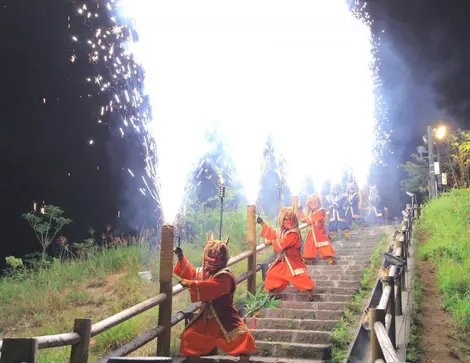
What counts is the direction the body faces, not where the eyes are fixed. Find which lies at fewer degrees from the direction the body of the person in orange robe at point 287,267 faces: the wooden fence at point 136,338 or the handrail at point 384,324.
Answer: the wooden fence

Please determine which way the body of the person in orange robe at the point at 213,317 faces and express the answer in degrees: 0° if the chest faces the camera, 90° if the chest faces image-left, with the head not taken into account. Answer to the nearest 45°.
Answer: approximately 45°

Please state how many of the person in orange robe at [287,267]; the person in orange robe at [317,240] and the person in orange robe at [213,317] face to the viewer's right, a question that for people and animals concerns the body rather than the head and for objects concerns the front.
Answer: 0

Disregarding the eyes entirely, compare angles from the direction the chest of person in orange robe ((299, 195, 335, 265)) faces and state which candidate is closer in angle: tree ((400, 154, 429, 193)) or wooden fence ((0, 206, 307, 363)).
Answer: the wooden fence

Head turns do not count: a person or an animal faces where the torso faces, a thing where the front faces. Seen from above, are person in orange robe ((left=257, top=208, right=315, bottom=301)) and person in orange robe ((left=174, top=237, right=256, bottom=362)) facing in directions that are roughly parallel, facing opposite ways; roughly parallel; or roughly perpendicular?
roughly parallel

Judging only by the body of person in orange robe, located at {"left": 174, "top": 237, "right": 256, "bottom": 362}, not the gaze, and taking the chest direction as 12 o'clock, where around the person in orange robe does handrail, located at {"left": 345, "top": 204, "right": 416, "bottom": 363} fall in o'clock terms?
The handrail is roughly at 8 o'clock from the person in orange robe.

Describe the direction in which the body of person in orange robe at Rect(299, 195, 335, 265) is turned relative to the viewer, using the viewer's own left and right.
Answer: facing the viewer and to the left of the viewer

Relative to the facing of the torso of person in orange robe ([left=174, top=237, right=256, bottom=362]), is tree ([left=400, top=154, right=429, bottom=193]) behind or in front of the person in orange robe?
behind

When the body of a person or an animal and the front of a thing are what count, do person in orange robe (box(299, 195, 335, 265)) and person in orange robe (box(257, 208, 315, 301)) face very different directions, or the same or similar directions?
same or similar directions

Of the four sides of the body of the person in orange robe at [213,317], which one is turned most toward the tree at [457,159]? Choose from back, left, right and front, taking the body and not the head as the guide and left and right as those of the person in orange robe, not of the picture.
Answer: back

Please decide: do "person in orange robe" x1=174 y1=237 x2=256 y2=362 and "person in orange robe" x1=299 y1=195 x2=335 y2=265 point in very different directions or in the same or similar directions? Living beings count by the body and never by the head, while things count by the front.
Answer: same or similar directions

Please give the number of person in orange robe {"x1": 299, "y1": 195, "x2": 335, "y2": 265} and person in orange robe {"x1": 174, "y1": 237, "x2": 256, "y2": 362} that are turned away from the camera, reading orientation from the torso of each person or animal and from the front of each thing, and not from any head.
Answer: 0

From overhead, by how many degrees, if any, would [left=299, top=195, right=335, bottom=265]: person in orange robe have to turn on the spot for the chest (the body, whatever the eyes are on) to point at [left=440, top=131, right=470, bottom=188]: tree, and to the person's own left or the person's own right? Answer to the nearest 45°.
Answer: approximately 180°
